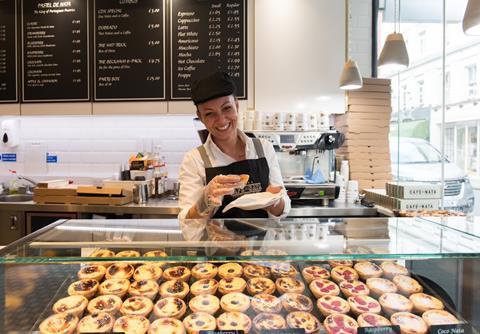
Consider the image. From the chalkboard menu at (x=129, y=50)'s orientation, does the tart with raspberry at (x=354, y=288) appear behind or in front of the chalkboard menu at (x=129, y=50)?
in front

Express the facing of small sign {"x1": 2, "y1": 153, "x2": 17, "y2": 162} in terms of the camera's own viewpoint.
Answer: facing the viewer

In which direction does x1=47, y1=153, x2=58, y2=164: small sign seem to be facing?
toward the camera

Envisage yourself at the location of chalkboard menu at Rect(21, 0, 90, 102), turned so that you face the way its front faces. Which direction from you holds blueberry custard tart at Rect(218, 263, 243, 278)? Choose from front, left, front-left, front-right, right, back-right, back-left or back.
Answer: front

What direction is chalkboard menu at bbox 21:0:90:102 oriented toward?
toward the camera

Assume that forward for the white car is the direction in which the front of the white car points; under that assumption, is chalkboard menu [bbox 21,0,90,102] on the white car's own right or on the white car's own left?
on the white car's own right

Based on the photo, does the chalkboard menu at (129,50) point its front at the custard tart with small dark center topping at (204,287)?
yes

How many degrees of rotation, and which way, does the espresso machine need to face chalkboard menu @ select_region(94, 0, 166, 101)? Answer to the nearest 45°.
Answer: approximately 90° to its right

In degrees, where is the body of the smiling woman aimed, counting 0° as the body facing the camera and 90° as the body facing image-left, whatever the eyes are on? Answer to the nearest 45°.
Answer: approximately 0°

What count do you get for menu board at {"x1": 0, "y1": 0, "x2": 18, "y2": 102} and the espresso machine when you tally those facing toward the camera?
2

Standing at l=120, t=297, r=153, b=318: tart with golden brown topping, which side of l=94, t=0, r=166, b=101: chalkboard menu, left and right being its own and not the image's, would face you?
front

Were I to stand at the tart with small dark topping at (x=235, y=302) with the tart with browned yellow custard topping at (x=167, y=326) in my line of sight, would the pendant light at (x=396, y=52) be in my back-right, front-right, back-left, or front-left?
back-right

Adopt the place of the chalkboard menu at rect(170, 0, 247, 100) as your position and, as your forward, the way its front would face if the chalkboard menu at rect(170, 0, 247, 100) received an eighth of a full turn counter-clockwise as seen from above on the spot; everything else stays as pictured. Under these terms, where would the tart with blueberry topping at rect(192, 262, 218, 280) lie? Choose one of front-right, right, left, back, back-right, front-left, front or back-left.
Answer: front-right

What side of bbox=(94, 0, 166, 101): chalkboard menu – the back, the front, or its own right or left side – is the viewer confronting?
front

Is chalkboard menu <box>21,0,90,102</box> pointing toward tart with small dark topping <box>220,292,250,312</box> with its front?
yes

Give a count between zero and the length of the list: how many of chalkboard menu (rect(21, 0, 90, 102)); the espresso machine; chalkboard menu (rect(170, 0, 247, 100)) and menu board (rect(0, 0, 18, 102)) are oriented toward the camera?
4

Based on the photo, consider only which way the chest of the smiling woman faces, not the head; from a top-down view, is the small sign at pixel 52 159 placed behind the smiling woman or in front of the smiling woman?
behind

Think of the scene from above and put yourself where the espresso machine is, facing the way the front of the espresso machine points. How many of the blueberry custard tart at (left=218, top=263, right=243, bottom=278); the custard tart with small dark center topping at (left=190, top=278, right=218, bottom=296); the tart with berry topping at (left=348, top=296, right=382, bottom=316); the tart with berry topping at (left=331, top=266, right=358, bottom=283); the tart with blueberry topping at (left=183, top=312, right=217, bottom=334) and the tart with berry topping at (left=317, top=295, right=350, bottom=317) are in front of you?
6

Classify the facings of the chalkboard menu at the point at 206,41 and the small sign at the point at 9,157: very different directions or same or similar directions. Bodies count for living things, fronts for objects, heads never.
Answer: same or similar directions

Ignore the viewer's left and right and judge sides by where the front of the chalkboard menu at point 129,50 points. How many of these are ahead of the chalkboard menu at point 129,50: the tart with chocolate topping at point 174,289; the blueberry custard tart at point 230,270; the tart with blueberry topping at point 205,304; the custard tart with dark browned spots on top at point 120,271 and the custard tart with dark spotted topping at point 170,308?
5

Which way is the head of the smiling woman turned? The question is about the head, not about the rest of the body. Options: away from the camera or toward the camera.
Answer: toward the camera
